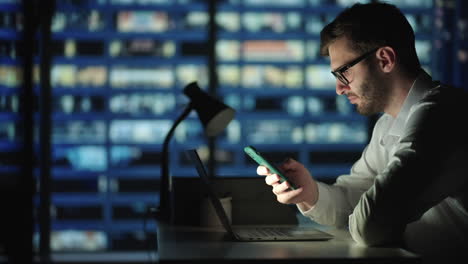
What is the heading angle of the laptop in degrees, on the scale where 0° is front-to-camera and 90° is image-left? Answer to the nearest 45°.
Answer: approximately 270°

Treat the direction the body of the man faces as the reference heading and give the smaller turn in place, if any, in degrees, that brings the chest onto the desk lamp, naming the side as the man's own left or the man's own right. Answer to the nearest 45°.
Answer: approximately 45° to the man's own right

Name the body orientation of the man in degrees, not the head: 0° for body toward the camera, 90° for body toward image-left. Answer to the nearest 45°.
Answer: approximately 90°

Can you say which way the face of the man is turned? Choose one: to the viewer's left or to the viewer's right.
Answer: to the viewer's left

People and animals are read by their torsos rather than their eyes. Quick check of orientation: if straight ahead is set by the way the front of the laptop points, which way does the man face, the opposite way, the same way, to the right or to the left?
the opposite way

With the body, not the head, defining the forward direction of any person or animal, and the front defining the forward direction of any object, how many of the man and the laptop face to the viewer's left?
1
